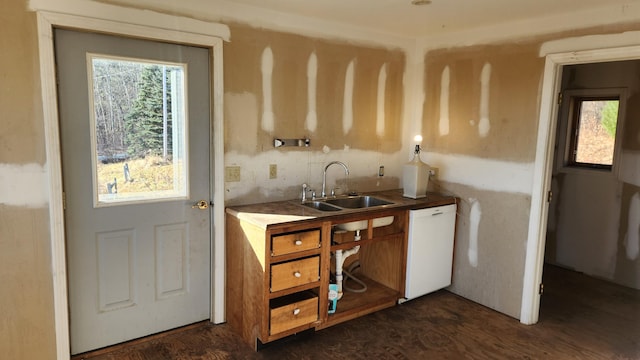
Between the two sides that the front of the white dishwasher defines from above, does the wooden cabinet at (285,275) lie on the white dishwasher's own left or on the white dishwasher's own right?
on the white dishwasher's own right

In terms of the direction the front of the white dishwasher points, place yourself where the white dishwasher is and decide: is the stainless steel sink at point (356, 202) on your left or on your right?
on your right

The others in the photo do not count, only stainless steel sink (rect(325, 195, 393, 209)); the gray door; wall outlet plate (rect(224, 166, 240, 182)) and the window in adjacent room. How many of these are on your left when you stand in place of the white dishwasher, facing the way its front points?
1

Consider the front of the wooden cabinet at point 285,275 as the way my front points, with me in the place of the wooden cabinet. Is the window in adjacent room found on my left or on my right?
on my left

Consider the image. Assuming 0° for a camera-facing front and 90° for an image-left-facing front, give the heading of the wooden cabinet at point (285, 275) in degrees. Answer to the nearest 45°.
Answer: approximately 315°

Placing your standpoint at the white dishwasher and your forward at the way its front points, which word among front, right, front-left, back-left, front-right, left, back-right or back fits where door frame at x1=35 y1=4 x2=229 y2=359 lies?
right

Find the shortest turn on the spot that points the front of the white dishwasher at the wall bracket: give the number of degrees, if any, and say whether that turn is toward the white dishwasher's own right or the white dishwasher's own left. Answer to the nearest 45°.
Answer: approximately 90° to the white dishwasher's own right

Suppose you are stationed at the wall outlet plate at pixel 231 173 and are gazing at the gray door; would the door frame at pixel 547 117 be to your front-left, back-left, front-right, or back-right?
back-left

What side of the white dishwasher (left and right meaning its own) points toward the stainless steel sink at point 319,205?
right

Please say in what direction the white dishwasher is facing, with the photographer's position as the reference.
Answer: facing the viewer and to the right of the viewer

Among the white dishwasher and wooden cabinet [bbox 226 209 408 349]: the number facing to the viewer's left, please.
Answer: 0

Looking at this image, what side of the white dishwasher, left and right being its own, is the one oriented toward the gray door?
right
